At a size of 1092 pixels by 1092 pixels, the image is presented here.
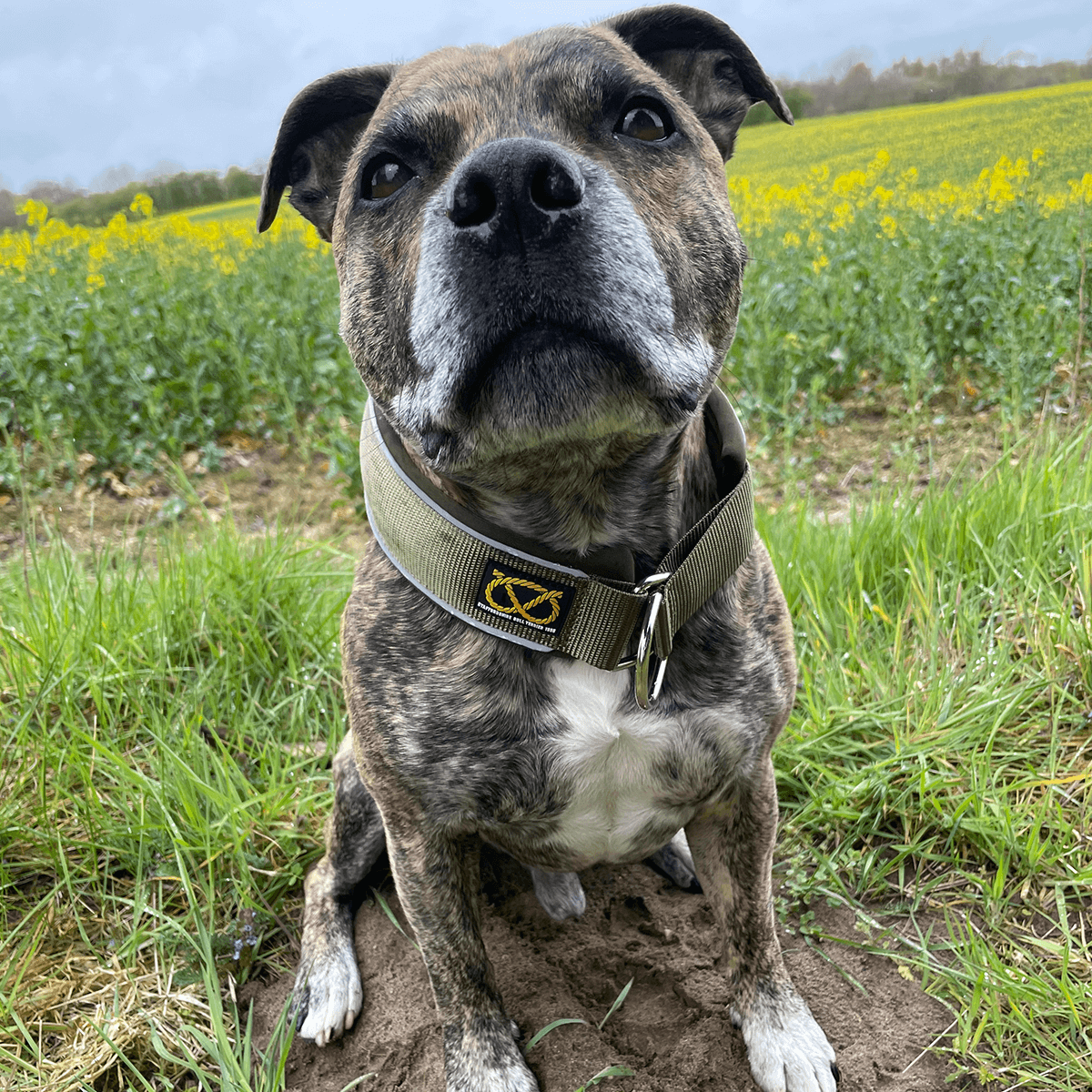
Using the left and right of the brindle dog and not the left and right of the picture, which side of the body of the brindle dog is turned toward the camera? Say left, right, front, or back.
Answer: front
